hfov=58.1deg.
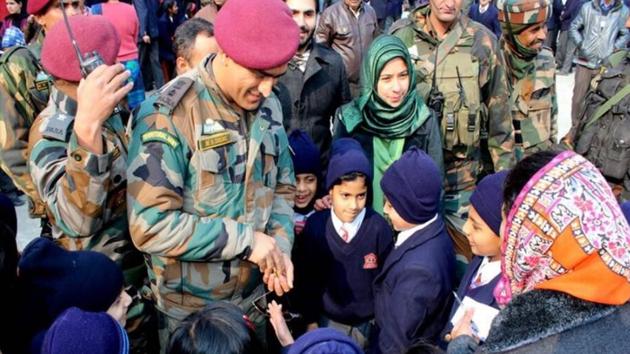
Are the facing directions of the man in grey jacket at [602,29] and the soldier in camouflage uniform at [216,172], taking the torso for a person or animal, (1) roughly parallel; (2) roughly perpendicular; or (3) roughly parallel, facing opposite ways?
roughly perpendicular

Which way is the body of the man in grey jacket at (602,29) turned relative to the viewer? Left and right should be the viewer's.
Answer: facing the viewer

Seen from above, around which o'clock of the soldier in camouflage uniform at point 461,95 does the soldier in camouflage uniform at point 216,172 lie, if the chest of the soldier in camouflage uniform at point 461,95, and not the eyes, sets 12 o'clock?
the soldier in camouflage uniform at point 216,172 is roughly at 1 o'clock from the soldier in camouflage uniform at point 461,95.

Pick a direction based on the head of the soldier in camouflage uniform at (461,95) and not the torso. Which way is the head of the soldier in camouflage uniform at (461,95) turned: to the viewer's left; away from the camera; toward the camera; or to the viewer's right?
toward the camera

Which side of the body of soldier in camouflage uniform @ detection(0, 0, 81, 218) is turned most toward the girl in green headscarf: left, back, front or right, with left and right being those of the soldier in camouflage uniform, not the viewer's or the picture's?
front

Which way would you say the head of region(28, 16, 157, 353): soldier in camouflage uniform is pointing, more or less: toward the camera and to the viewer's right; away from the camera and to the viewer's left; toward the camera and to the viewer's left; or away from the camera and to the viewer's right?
away from the camera and to the viewer's right

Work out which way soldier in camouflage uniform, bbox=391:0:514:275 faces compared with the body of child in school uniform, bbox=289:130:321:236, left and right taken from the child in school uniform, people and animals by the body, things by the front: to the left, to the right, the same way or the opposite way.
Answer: the same way

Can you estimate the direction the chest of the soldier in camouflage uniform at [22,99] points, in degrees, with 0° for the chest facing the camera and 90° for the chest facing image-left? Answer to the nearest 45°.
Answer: approximately 270°

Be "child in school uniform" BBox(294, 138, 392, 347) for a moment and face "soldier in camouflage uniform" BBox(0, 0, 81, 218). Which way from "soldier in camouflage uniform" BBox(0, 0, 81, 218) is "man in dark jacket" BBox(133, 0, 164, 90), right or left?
right

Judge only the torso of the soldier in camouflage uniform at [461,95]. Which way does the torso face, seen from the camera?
toward the camera

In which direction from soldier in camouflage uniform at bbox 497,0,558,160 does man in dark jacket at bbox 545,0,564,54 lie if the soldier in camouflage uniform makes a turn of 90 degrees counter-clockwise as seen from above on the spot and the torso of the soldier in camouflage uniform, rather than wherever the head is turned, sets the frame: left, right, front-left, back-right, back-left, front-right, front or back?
front-left

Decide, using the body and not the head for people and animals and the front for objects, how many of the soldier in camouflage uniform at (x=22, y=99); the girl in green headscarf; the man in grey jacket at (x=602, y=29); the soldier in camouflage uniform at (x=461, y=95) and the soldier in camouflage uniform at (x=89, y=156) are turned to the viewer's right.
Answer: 2

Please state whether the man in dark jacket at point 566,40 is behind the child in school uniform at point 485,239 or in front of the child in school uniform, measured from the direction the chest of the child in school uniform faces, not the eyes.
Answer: behind

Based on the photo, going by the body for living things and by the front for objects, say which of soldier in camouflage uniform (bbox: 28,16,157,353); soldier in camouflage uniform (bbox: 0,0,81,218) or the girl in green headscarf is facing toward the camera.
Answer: the girl in green headscarf

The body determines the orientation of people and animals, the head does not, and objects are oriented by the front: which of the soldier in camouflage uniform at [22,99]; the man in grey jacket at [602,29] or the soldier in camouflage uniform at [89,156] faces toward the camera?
the man in grey jacket

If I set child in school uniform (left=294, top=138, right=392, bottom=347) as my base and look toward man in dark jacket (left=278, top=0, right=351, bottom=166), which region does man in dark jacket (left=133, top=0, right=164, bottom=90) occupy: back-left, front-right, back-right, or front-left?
front-left
